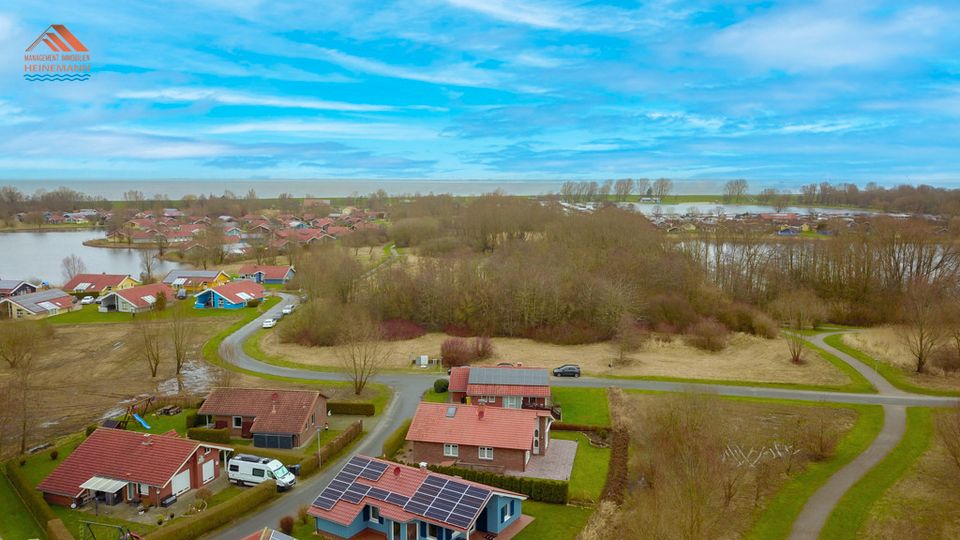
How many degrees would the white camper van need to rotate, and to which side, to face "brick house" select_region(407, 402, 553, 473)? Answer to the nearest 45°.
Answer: approximately 45° to its left

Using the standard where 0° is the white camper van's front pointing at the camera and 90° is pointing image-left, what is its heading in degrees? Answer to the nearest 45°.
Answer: approximately 315°

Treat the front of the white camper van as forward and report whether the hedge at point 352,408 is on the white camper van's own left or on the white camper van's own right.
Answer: on the white camper van's own left

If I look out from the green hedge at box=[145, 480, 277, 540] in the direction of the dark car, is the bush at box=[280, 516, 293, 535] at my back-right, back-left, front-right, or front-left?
front-right

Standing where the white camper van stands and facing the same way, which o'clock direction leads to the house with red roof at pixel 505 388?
The house with red roof is roughly at 10 o'clock from the white camper van.

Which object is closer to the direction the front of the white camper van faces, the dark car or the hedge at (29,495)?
the dark car

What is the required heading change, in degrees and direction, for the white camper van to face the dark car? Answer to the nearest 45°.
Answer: approximately 90° to its left

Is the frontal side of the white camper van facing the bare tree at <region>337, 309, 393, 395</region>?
no

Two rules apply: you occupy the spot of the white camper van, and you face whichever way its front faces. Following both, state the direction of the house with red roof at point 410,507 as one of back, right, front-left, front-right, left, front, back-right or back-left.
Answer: front

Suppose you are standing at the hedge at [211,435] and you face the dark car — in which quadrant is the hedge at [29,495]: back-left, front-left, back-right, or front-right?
back-right

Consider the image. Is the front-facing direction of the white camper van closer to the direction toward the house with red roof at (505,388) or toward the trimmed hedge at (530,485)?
the trimmed hedge

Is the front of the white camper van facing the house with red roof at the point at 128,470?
no

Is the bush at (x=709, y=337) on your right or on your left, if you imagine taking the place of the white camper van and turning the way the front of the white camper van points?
on your left

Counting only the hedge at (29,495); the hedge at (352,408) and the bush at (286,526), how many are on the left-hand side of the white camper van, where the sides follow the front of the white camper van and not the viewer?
1

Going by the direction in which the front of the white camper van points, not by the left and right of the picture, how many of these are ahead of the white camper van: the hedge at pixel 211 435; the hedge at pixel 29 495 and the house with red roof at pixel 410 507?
1

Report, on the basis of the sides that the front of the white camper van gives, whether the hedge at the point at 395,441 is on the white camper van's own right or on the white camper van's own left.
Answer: on the white camper van's own left

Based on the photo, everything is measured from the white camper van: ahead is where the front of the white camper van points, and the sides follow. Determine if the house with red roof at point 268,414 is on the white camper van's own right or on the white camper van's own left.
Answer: on the white camper van's own left

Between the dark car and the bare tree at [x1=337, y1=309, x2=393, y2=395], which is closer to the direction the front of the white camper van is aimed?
the dark car

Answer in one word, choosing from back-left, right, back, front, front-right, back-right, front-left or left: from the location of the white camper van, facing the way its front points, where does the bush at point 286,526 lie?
front-right
